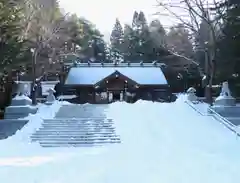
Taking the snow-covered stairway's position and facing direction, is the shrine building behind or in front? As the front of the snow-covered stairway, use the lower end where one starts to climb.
behind

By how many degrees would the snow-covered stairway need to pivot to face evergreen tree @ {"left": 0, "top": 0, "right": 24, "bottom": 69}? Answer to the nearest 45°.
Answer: approximately 135° to its right

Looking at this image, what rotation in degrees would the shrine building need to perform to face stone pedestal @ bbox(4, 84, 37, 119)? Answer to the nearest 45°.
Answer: approximately 45° to its right

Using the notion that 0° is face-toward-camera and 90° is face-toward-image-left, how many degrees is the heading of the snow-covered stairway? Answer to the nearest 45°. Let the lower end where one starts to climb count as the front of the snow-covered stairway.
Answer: approximately 0°

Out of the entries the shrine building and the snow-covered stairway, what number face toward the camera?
2

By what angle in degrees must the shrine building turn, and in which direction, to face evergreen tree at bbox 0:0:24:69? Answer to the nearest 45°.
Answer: approximately 45° to its right

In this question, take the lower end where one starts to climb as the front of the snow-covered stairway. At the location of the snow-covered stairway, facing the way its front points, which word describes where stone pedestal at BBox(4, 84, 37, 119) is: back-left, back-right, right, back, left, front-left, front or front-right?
back-right

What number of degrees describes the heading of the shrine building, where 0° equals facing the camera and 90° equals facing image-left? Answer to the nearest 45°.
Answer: approximately 0°

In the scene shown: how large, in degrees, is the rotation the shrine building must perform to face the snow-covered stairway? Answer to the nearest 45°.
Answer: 0° — it already faces it
